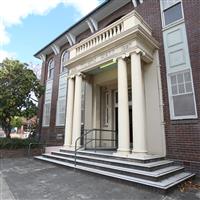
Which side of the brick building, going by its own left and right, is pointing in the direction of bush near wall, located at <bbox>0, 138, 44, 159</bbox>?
right

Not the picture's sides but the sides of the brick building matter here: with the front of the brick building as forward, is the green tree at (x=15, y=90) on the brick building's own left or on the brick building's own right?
on the brick building's own right

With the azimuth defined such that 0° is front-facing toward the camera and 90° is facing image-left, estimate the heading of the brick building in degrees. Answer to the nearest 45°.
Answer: approximately 45°

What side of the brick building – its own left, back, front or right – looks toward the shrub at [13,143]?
right
